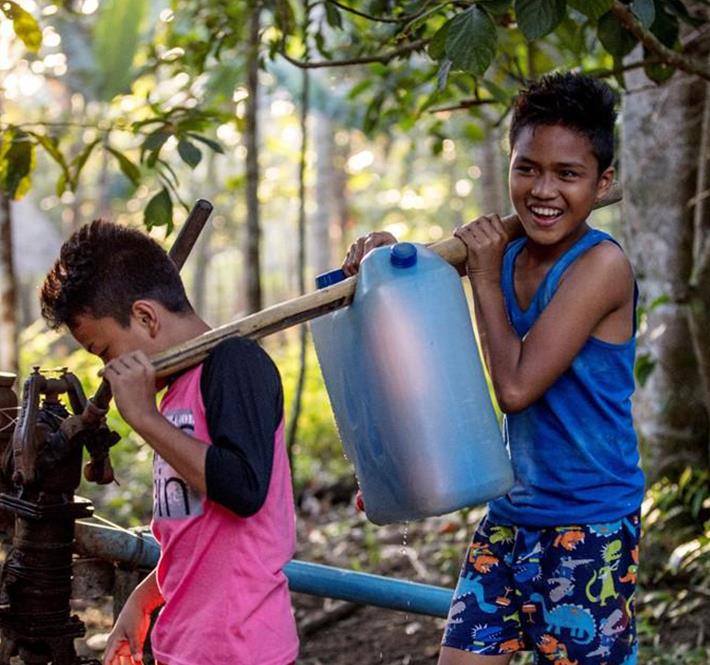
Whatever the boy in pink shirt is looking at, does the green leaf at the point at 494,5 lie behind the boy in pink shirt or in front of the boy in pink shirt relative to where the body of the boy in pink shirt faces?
behind

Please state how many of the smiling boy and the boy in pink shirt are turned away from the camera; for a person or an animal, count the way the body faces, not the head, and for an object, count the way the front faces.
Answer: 0

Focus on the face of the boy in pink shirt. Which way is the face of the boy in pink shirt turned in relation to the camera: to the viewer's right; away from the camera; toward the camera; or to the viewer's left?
to the viewer's left

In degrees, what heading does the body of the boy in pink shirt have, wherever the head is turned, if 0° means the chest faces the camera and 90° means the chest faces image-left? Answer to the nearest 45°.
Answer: approximately 90°

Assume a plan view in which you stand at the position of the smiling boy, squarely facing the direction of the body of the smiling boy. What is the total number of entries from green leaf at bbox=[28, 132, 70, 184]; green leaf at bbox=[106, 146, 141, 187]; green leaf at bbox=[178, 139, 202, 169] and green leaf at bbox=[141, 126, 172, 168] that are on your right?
4

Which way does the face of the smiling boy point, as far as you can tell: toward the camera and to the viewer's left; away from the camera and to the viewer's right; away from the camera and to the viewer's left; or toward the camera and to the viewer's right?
toward the camera and to the viewer's left

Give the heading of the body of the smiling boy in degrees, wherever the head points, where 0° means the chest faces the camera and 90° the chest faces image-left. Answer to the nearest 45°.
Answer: approximately 45°

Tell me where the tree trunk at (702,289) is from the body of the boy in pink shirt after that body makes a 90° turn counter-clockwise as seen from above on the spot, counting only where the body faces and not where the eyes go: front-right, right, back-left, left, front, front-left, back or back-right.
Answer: back-left

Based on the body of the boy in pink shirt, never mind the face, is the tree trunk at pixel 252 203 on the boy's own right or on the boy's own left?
on the boy's own right

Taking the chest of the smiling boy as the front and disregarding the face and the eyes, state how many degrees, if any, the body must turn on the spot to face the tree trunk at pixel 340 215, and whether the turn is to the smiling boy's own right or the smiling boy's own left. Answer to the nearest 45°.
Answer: approximately 135° to the smiling boy's own right

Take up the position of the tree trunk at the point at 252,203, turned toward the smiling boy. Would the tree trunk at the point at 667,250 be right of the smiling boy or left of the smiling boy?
left

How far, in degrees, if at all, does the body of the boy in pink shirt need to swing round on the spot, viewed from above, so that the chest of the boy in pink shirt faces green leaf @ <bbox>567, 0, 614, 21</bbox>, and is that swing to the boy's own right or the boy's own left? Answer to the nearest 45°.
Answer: approximately 135° to the boy's own right

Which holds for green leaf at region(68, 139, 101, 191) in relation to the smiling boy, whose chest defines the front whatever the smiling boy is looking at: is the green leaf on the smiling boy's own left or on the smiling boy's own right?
on the smiling boy's own right
